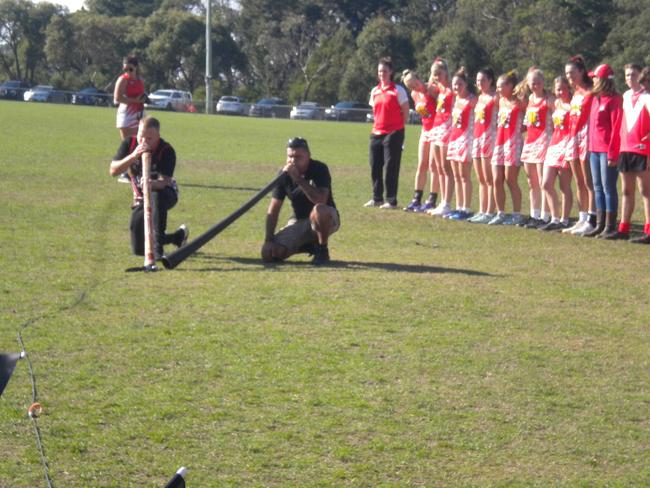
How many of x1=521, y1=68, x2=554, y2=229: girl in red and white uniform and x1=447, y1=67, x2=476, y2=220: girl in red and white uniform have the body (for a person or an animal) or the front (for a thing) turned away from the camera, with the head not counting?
0

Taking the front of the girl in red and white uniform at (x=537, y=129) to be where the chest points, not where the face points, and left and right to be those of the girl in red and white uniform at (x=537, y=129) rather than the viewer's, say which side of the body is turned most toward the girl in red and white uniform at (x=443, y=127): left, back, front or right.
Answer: right

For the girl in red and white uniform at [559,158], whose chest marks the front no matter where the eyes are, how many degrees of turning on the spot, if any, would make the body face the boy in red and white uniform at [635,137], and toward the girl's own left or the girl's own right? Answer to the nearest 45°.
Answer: approximately 90° to the girl's own left

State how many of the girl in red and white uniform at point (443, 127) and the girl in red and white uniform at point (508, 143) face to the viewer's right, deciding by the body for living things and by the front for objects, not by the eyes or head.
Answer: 0

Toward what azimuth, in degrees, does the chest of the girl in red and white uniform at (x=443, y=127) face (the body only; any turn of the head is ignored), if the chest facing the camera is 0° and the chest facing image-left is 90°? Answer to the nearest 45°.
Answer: approximately 45°

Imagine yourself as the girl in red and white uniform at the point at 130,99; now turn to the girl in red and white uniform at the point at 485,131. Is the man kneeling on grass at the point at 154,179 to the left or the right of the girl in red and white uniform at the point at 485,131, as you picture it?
right

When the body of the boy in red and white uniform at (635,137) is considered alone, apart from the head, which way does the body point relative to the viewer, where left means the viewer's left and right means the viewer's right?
facing the viewer and to the left of the viewer

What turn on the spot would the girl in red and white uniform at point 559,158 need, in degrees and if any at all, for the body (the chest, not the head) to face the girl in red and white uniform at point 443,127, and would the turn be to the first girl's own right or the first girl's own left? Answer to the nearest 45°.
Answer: approximately 90° to the first girl's own right

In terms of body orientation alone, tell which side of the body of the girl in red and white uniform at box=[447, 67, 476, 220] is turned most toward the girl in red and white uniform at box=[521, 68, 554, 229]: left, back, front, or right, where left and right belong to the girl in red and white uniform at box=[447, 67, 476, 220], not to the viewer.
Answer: left

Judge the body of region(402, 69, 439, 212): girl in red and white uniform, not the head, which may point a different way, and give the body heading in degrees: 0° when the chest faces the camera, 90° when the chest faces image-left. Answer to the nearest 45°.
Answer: approximately 45°

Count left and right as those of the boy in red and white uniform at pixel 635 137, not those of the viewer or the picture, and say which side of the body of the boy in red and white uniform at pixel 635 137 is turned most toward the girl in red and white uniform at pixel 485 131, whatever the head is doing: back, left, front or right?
right

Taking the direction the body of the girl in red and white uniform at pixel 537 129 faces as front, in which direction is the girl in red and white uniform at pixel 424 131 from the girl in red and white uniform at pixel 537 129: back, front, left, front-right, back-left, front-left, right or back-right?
right

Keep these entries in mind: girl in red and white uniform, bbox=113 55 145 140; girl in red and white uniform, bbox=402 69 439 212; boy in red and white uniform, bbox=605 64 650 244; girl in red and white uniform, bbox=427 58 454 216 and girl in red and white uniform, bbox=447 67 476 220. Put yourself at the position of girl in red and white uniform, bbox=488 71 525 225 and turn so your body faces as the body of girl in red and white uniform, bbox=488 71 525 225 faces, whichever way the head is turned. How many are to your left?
1

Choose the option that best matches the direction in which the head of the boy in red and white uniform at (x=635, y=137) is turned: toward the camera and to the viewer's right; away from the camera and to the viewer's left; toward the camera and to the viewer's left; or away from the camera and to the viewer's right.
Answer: toward the camera and to the viewer's left
